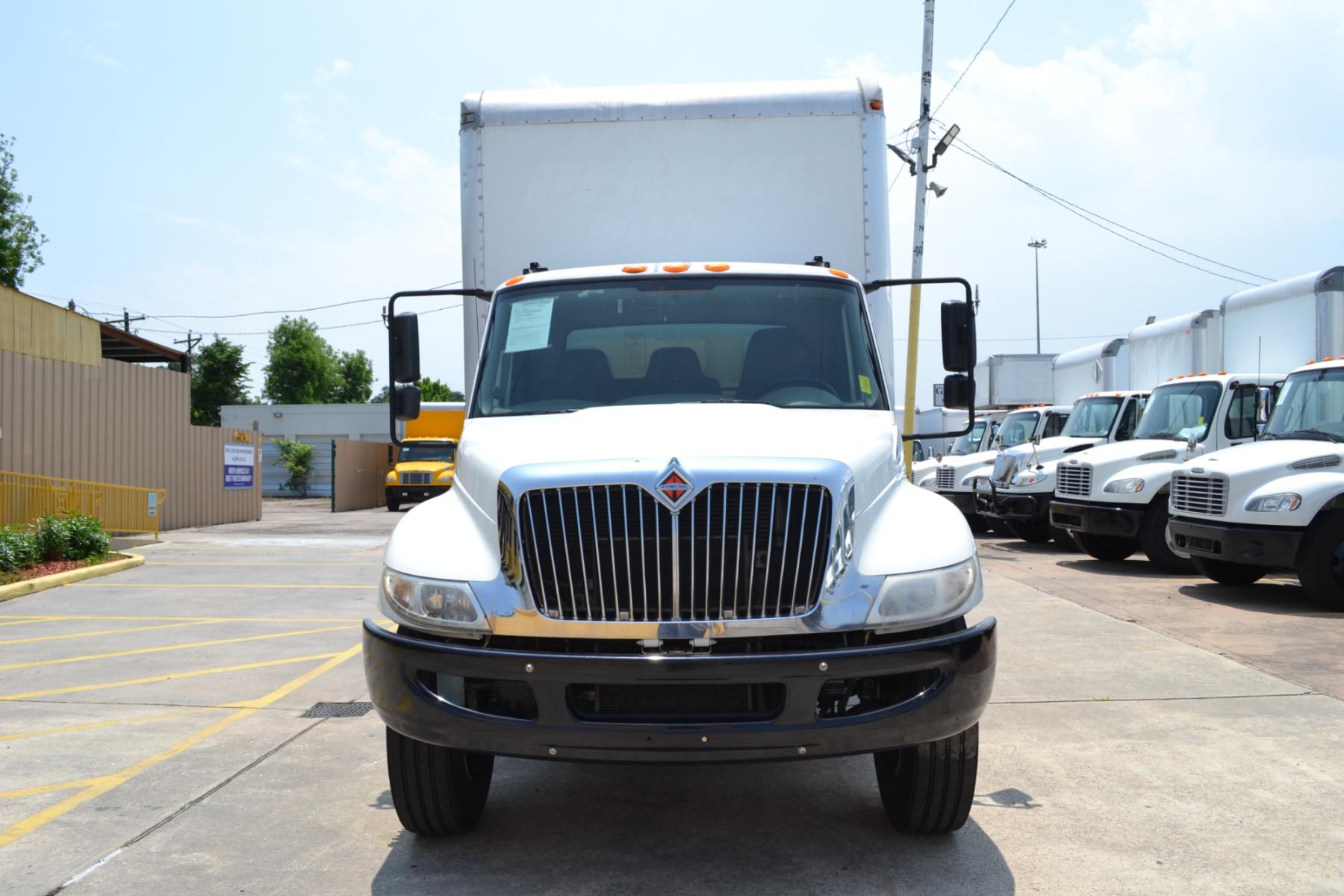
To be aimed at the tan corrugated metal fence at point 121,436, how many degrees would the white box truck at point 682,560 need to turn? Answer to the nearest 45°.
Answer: approximately 135° to its right

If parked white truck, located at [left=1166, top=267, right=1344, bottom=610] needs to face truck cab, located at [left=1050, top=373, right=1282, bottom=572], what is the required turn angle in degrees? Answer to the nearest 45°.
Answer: approximately 90° to its right

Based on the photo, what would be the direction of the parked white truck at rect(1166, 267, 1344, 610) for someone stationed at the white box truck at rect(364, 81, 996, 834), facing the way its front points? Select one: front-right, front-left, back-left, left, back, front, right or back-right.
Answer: back-left

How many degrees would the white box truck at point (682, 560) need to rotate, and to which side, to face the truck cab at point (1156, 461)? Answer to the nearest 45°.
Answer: approximately 135° to its left

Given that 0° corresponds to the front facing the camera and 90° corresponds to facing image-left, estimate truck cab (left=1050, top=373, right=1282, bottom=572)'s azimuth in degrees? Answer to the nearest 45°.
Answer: approximately 45°

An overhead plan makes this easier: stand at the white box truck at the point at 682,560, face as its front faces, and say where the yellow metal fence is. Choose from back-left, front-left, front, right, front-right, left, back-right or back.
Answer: back-right

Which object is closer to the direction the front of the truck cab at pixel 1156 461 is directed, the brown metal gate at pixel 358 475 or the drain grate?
the drain grate

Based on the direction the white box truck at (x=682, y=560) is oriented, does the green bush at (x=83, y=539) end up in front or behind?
behind

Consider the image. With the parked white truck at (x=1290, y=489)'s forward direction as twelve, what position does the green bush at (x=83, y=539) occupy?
The green bush is roughly at 1 o'clock from the parked white truck.

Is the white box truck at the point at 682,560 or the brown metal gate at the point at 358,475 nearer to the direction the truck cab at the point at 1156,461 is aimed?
the white box truck

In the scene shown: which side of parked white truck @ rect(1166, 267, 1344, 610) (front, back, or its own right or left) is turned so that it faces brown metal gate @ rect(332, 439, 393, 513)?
right

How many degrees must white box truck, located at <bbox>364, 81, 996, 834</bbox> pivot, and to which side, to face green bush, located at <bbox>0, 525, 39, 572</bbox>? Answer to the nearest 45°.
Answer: approximately 135° to its right
